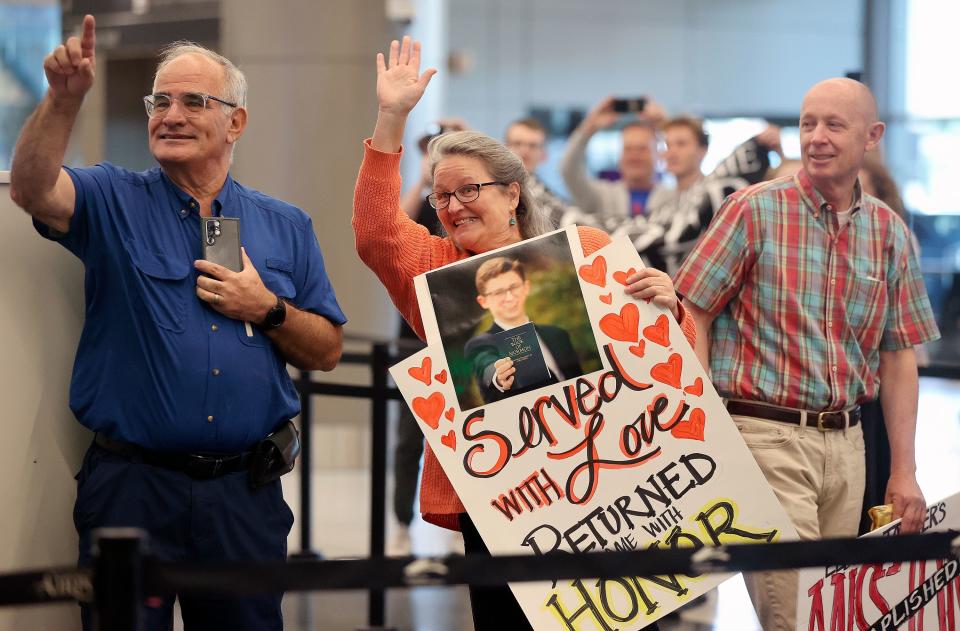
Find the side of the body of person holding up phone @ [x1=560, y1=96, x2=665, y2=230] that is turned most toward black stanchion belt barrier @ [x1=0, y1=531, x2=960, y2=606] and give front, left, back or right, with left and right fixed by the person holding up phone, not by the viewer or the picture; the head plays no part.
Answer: front

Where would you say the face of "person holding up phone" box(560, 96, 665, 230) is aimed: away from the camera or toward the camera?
toward the camera

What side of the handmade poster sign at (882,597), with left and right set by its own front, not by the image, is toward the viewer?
front

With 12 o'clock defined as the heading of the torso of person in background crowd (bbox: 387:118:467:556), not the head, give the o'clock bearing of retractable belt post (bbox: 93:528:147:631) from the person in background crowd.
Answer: The retractable belt post is roughly at 12 o'clock from the person in background crowd.

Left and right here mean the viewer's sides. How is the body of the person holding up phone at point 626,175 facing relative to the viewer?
facing the viewer

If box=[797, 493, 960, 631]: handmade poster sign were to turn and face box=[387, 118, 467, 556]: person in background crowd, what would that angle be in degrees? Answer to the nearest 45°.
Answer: approximately 135° to its right

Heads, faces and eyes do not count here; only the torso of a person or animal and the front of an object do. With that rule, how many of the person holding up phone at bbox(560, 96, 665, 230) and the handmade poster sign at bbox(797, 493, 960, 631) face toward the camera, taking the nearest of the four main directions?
2

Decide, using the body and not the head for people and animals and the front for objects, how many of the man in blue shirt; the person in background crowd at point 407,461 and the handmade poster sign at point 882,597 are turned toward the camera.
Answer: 3

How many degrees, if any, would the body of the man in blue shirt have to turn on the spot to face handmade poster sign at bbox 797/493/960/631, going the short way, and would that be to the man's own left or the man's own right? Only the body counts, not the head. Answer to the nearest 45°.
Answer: approximately 90° to the man's own left

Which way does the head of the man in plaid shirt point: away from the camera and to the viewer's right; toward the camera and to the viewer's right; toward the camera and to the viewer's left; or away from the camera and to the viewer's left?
toward the camera and to the viewer's left

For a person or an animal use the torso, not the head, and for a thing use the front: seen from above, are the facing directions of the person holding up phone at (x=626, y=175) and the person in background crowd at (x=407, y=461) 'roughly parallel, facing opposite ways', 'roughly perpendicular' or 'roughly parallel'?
roughly parallel

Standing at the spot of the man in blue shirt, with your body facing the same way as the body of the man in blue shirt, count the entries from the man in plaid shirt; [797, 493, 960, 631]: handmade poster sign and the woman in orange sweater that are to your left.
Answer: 3

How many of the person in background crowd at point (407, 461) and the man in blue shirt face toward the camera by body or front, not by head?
2

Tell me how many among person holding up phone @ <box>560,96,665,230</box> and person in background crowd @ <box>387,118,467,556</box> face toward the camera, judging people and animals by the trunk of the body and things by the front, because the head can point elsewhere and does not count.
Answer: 2

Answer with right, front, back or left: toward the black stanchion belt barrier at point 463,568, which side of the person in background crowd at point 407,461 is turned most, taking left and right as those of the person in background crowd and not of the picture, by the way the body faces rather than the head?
front

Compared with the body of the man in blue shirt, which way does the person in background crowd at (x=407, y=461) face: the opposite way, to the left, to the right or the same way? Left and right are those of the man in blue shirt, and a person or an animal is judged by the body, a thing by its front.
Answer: the same way
